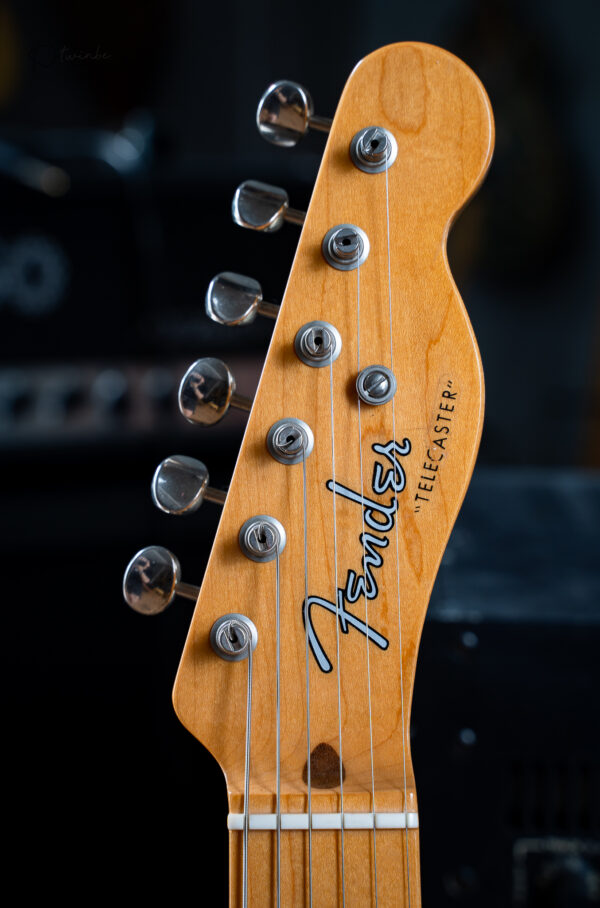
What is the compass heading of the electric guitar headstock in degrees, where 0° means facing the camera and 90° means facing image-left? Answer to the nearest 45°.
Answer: approximately 0°
